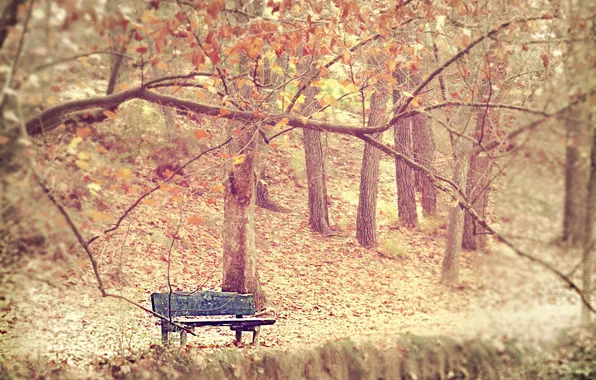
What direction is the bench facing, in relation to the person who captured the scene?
facing the viewer and to the right of the viewer

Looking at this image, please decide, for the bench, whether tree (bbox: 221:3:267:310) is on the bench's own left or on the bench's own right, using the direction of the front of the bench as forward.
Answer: on the bench's own left

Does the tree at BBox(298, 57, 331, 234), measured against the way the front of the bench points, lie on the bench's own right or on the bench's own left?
on the bench's own left
